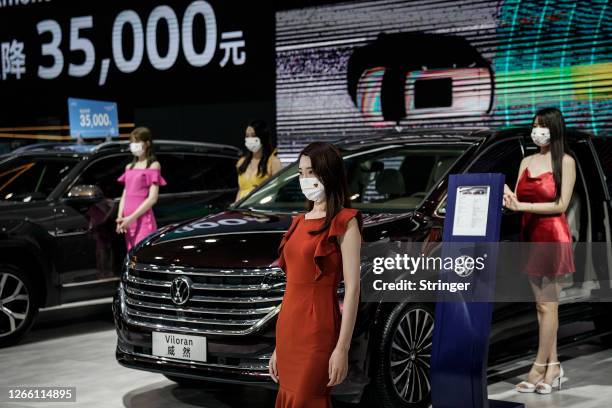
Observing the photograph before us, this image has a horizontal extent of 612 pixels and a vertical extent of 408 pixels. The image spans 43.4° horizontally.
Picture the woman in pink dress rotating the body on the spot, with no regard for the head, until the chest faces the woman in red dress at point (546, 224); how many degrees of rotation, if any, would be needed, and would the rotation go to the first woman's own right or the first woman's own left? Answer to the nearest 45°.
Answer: approximately 90° to the first woman's own left

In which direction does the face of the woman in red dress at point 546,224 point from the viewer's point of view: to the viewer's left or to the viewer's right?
to the viewer's left

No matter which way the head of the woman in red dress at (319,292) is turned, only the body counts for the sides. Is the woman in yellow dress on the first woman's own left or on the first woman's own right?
on the first woman's own right

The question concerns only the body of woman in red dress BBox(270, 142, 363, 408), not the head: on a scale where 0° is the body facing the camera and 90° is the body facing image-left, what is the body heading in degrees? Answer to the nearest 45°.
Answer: approximately 45°

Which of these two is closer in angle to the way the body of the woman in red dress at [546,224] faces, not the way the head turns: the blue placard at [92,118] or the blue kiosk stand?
the blue kiosk stand

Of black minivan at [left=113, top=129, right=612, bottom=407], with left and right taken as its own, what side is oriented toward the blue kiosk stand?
left

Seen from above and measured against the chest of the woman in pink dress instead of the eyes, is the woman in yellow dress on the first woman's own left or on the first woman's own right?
on the first woman's own left

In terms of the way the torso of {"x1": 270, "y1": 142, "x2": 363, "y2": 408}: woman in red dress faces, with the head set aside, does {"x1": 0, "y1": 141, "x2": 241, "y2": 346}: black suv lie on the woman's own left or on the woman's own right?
on the woman's own right

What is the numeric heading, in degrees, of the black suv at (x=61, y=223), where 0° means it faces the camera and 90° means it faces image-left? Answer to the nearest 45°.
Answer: approximately 45°

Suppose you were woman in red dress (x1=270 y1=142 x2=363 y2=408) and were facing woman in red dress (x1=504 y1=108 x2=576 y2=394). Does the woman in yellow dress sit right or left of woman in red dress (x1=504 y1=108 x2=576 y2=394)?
left

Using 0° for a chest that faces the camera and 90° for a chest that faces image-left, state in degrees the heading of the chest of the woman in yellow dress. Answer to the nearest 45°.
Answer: approximately 45°
